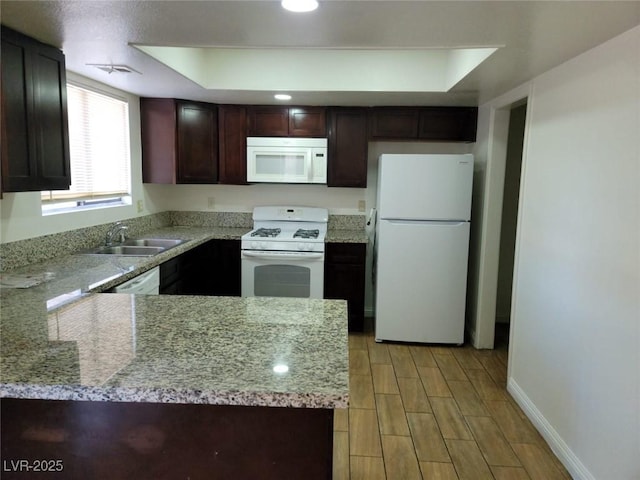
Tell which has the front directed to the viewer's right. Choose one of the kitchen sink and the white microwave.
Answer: the kitchen sink

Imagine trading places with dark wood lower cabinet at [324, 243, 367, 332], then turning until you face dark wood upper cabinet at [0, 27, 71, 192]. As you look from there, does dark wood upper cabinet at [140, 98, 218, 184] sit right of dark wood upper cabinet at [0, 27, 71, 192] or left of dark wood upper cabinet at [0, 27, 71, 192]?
right

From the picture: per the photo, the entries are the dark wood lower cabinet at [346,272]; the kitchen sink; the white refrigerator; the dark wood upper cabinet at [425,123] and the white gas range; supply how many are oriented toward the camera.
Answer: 4

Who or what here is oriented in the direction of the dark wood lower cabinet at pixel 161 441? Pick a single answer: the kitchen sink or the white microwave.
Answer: the white microwave

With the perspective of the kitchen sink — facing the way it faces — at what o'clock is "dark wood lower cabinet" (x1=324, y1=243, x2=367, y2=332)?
The dark wood lower cabinet is roughly at 12 o'clock from the kitchen sink.

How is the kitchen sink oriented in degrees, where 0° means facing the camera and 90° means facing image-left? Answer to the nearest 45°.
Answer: approximately 270°

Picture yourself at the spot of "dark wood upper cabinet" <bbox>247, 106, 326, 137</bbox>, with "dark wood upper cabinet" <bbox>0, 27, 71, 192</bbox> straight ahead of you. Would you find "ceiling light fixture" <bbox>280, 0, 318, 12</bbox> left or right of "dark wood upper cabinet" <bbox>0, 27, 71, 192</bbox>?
left

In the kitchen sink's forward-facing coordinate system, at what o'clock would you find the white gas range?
The white gas range is roughly at 12 o'clock from the kitchen sink.
